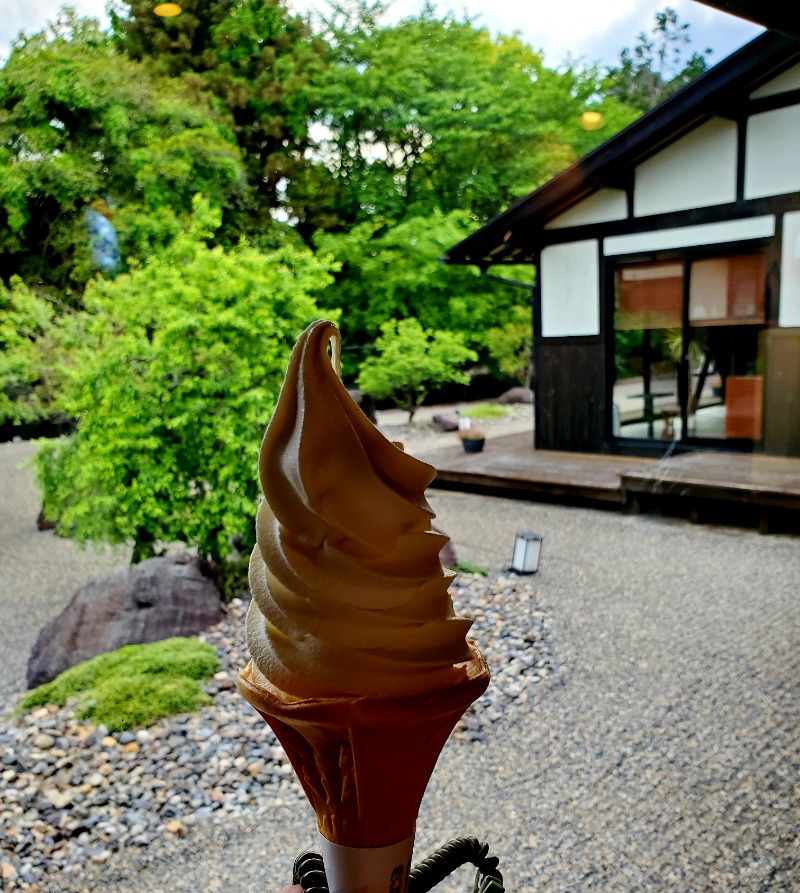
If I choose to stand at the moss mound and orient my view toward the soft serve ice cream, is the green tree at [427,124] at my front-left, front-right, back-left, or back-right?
back-left

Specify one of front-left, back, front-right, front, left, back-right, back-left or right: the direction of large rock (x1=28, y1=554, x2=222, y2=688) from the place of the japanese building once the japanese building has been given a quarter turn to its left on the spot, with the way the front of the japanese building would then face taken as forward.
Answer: back-right

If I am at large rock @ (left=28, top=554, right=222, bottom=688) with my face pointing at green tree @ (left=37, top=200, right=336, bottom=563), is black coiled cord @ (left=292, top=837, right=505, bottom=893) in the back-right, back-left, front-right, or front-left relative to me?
back-right

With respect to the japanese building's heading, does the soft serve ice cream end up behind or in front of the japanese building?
in front

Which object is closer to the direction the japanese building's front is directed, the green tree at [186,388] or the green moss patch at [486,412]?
the green tree

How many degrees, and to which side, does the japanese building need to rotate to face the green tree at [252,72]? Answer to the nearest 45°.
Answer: approximately 90° to its right

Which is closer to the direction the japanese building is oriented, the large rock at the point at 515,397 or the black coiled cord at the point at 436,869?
the black coiled cord

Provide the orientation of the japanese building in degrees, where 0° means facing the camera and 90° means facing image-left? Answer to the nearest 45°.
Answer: approximately 0°

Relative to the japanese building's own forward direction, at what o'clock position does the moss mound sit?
The moss mound is roughly at 1 o'clock from the japanese building.

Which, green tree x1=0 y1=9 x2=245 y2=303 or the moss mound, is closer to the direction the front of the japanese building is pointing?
the moss mound

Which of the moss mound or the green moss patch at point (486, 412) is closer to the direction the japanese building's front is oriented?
the moss mound

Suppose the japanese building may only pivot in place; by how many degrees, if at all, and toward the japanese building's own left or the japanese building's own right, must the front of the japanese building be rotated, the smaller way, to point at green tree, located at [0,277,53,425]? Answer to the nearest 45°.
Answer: approximately 45° to the japanese building's own right

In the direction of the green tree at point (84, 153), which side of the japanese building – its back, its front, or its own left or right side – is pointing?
right

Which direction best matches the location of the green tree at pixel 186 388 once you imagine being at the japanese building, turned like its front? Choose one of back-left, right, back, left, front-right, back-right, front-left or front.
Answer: front-right
